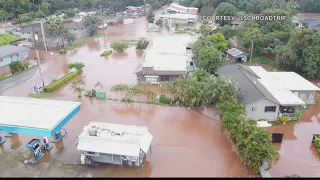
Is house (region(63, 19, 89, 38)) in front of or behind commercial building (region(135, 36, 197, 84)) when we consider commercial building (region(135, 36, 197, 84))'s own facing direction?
behind

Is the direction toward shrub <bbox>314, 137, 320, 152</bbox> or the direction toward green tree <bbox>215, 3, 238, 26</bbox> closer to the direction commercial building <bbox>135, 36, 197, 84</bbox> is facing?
the shrub

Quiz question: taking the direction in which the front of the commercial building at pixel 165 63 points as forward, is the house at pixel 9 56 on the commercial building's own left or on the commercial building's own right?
on the commercial building's own right

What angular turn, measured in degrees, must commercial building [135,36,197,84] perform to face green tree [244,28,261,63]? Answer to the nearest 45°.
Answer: approximately 135° to its left

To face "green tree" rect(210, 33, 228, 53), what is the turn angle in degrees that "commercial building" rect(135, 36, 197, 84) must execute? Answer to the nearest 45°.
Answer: approximately 135° to its left

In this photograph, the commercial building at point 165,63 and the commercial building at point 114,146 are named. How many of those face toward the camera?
2

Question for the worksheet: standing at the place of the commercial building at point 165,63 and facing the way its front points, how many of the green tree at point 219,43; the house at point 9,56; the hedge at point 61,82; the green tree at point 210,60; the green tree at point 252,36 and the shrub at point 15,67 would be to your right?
3

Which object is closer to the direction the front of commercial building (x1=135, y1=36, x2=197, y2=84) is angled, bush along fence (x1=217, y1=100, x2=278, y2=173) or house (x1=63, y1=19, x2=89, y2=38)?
the bush along fence

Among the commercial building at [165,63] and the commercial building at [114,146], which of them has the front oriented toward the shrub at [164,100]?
the commercial building at [165,63]

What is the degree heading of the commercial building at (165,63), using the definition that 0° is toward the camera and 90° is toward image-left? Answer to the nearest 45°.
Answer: approximately 0°

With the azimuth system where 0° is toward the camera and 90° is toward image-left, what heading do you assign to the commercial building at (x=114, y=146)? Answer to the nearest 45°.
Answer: approximately 0°

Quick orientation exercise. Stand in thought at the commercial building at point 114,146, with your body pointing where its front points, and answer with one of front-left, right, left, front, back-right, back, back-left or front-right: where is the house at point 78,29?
back

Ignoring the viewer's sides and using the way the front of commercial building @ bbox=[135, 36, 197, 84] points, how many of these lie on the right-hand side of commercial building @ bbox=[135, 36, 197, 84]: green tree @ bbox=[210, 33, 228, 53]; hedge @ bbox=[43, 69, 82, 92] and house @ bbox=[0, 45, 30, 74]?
2
